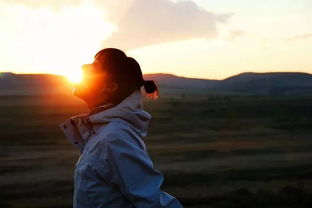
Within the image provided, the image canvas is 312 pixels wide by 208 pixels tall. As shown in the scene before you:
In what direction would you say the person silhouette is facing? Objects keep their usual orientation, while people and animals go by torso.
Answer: to the viewer's left
